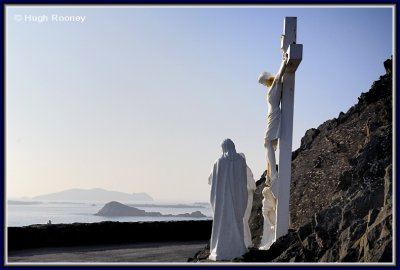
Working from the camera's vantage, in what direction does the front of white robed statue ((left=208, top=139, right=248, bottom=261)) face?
facing away from the viewer and to the left of the viewer

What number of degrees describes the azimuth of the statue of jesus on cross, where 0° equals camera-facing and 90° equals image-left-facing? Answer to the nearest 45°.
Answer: approximately 90°

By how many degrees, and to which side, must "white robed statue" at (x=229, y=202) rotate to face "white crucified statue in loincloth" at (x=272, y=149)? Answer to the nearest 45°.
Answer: approximately 90° to its right
